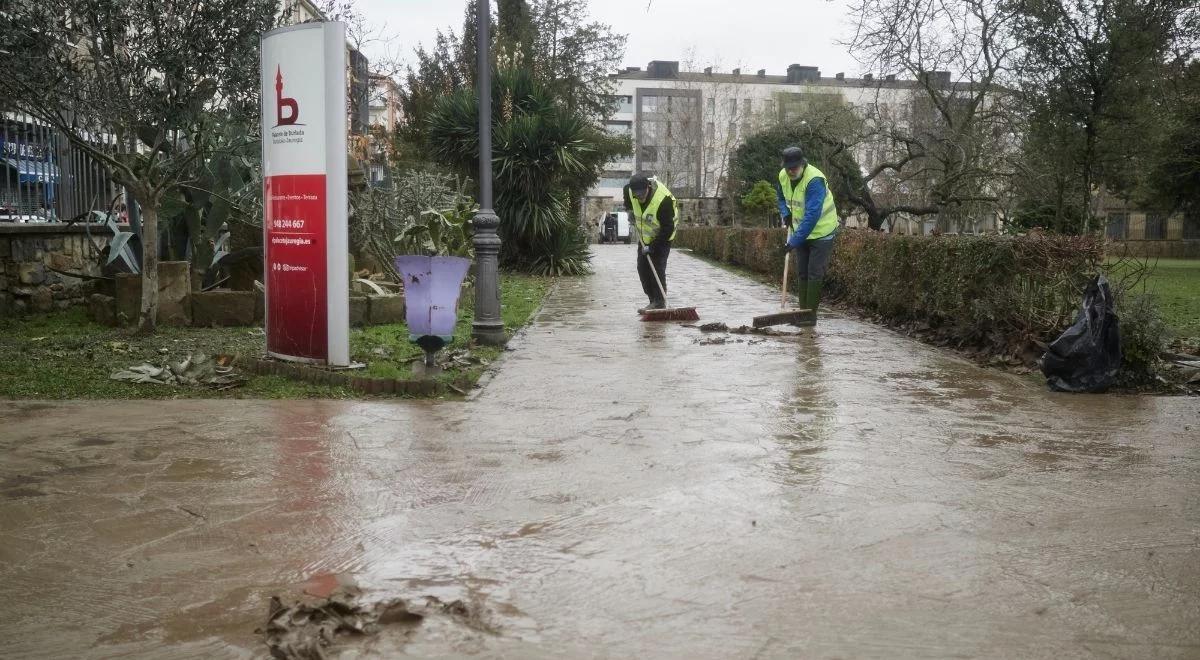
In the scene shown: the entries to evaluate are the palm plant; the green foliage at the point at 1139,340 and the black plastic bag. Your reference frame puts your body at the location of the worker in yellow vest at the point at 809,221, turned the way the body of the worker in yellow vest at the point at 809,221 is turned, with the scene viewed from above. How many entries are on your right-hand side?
1

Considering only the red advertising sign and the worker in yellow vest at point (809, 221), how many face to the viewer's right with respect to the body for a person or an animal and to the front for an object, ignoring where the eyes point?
0

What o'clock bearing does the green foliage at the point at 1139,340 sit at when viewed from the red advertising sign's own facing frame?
The green foliage is roughly at 8 o'clock from the red advertising sign.

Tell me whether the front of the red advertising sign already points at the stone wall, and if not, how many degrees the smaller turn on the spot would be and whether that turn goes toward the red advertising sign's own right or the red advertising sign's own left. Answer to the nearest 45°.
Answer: approximately 90° to the red advertising sign's own right

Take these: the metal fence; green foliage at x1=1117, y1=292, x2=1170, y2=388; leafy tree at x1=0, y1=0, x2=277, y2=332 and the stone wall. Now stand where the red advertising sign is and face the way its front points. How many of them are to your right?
3

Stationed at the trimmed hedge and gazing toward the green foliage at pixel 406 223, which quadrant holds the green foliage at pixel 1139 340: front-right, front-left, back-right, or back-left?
back-left

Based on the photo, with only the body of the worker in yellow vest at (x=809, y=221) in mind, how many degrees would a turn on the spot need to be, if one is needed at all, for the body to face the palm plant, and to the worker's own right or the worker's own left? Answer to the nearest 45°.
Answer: approximately 90° to the worker's own right

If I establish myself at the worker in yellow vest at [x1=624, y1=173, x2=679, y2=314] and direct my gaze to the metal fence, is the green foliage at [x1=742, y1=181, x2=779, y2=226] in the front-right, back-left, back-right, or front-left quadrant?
back-right

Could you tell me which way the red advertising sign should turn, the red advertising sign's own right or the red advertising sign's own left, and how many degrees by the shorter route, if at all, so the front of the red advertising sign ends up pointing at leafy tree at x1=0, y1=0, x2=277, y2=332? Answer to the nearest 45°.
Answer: approximately 90° to the red advertising sign's own right

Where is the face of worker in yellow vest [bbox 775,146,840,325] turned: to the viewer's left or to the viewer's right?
to the viewer's left

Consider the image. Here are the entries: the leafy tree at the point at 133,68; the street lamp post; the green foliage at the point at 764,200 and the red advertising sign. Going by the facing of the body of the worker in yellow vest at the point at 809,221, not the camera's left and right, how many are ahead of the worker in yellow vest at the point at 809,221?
3

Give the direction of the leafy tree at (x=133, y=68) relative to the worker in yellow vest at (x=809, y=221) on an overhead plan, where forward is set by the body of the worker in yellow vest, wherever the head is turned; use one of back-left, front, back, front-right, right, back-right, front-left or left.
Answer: front

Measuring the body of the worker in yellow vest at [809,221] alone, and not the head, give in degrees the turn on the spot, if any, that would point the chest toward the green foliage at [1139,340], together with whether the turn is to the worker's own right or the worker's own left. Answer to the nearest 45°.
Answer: approximately 90° to the worker's own left
